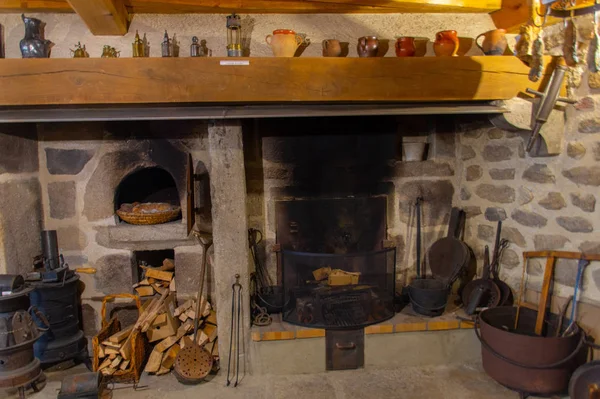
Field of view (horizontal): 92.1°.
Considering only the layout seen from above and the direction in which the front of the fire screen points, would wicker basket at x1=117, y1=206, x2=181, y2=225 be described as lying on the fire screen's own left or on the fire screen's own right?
on the fire screen's own right

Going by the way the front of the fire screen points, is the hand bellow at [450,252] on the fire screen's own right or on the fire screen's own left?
on the fire screen's own left

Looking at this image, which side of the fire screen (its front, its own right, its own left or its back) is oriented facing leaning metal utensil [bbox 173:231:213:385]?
right

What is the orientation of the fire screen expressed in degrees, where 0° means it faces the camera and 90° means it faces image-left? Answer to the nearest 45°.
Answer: approximately 0°

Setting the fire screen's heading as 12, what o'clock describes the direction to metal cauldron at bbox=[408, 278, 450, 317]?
The metal cauldron is roughly at 9 o'clock from the fire screen.
